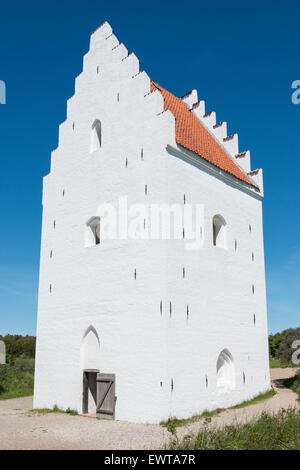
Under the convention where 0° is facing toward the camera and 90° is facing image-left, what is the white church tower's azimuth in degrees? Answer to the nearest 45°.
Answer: approximately 45°

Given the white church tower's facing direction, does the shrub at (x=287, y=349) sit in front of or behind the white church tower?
behind

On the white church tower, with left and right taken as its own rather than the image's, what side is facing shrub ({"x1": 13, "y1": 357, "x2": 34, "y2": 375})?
right
